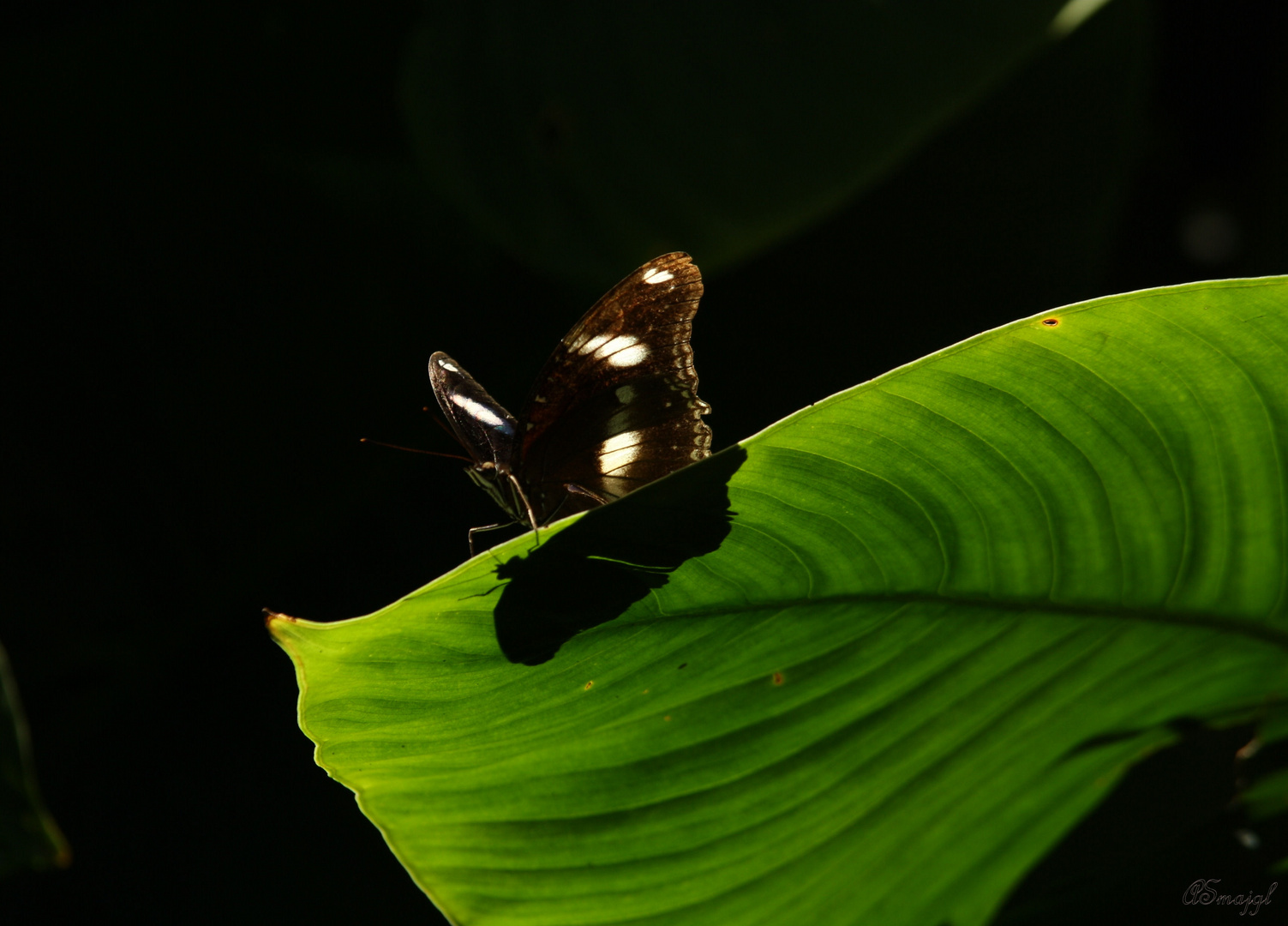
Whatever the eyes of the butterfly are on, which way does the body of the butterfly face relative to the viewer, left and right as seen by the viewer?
facing the viewer and to the left of the viewer
